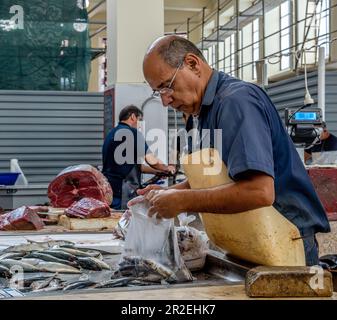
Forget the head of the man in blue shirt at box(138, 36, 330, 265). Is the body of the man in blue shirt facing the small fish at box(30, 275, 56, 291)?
yes

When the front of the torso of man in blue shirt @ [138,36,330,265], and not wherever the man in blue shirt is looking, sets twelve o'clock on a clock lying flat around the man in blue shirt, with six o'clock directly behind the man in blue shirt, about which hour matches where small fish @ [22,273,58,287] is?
The small fish is roughly at 12 o'clock from the man in blue shirt.

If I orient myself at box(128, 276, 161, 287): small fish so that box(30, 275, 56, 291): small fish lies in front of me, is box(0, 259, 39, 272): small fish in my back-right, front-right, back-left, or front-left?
front-right

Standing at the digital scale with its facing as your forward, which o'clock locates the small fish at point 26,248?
The small fish is roughly at 1 o'clock from the digital scale.

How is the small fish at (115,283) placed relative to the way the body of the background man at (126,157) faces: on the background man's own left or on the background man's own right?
on the background man's own right

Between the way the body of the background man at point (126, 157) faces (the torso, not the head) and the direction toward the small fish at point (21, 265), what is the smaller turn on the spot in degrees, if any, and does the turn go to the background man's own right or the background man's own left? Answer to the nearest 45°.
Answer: approximately 135° to the background man's own right

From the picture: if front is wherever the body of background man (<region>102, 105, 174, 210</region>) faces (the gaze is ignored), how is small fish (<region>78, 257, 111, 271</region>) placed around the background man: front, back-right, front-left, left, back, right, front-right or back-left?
back-right

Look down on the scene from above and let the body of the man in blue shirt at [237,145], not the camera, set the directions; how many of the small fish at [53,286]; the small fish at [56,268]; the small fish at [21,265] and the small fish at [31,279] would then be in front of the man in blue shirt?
4

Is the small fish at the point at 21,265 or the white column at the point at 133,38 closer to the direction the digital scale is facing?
the small fish

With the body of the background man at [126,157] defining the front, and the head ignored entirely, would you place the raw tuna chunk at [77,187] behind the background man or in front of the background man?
behind

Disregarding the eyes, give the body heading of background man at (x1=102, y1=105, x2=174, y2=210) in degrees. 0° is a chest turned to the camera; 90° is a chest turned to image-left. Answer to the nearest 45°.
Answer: approximately 225°

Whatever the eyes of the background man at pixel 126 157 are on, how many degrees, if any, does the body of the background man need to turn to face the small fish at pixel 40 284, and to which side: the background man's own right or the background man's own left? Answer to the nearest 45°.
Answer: approximately 135° to the background man's own right

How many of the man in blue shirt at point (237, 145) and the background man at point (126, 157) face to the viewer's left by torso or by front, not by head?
1

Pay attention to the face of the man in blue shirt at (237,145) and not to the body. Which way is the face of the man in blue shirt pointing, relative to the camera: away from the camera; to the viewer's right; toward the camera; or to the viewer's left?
to the viewer's left

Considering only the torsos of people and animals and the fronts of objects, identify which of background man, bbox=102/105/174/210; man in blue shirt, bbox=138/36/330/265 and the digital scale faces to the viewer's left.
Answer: the man in blue shirt

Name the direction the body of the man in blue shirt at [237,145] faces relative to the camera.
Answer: to the viewer's left

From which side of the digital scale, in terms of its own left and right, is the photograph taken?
front
